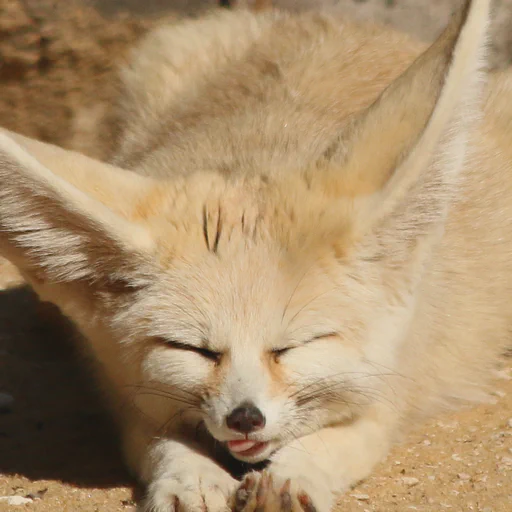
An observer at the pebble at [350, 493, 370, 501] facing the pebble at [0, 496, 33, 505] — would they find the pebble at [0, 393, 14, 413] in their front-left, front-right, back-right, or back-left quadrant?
front-right

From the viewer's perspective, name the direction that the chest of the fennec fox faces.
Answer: toward the camera

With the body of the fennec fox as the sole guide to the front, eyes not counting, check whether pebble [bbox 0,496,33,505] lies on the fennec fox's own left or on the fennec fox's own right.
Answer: on the fennec fox's own right
